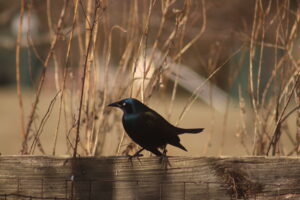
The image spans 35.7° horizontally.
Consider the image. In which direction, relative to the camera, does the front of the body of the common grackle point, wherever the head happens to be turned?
to the viewer's left
